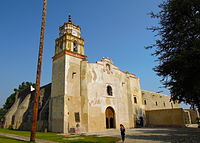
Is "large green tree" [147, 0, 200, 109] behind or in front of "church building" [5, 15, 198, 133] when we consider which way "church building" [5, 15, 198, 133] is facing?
in front

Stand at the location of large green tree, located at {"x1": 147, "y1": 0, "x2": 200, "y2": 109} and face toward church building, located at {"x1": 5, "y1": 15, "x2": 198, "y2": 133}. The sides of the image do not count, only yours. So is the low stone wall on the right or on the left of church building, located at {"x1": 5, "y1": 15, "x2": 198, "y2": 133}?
right

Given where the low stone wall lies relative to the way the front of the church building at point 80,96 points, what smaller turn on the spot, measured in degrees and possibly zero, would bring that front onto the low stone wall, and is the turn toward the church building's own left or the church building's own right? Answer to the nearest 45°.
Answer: approximately 45° to the church building's own left

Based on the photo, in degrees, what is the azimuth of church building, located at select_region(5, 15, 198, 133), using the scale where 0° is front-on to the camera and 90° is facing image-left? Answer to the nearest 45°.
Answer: approximately 315°
